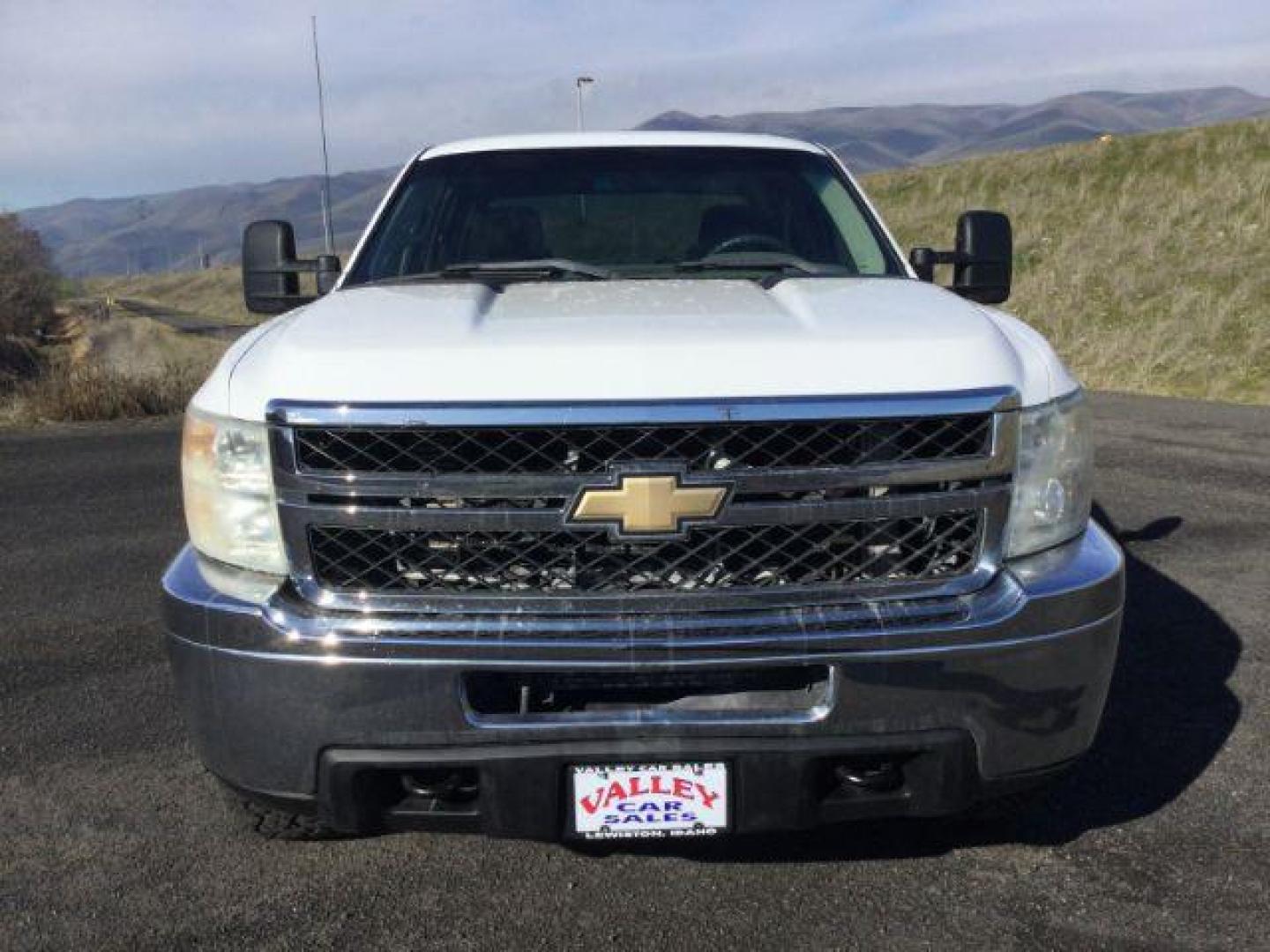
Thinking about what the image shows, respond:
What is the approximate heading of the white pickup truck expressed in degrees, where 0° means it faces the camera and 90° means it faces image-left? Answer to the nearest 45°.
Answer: approximately 0°
